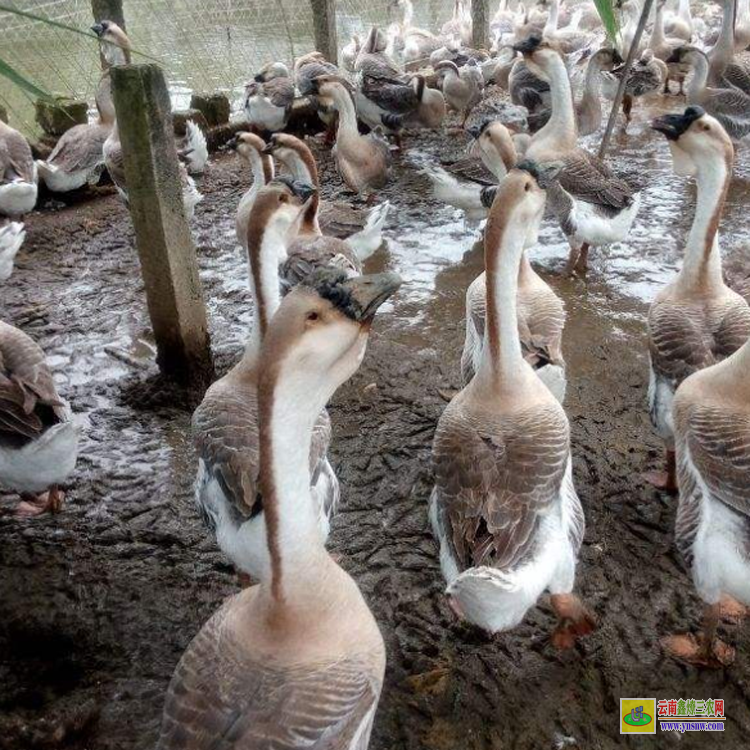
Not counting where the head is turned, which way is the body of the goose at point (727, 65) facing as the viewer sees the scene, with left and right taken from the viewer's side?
facing to the left of the viewer

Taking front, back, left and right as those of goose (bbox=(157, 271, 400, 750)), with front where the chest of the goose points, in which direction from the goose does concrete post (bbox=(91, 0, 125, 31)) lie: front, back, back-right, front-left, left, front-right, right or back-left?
front-left

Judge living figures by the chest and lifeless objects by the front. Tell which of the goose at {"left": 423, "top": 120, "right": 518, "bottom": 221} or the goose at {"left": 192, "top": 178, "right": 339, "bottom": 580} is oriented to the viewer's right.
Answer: the goose at {"left": 423, "top": 120, "right": 518, "bottom": 221}

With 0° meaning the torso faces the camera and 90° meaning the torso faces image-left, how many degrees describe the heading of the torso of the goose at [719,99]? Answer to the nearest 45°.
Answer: approximately 90°

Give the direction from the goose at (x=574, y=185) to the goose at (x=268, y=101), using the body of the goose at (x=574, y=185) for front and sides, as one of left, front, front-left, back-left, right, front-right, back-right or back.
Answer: front-right

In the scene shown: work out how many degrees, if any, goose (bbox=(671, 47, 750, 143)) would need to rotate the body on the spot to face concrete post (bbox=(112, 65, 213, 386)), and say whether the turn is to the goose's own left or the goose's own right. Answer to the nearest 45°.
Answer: approximately 45° to the goose's own left

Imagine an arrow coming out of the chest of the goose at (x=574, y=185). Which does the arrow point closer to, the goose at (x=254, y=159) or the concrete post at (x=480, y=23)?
the goose

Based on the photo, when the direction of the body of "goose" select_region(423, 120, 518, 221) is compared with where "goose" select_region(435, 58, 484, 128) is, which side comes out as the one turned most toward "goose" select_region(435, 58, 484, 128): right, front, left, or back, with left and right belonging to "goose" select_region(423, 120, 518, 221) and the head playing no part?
left

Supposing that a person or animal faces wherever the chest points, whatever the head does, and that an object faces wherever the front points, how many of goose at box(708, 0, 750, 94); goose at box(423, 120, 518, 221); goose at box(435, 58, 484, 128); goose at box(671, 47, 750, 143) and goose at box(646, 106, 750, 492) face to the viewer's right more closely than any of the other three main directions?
1

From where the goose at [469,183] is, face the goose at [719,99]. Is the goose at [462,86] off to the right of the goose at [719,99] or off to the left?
left

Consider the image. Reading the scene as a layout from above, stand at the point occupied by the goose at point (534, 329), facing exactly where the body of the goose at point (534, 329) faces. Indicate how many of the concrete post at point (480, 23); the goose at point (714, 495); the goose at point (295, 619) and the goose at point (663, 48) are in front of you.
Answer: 2

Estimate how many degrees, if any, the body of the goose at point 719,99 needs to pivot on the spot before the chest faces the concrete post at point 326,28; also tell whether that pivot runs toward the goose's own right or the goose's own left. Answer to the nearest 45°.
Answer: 0° — it already faces it

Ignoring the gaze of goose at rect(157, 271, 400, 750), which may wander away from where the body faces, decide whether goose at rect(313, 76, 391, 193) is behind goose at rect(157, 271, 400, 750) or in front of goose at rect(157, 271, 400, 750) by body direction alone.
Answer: in front

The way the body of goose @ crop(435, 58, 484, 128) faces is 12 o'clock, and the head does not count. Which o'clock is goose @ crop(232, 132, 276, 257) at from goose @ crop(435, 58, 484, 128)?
goose @ crop(232, 132, 276, 257) is roughly at 11 o'clock from goose @ crop(435, 58, 484, 128).

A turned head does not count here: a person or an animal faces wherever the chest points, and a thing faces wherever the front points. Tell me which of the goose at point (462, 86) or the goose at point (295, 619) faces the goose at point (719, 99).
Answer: the goose at point (295, 619)
